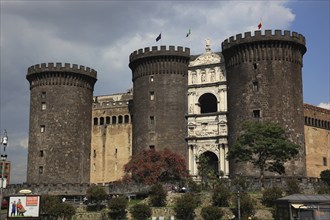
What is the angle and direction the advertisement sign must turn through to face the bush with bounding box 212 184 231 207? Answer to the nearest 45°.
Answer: approximately 90° to its left

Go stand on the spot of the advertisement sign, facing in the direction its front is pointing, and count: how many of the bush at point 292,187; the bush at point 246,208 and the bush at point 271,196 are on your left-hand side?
3

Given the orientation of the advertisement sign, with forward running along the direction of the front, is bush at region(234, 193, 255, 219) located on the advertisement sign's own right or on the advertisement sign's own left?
on the advertisement sign's own left

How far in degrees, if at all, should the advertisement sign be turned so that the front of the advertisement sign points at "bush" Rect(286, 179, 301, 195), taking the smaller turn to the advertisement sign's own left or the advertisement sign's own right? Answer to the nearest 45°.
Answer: approximately 90° to the advertisement sign's own left

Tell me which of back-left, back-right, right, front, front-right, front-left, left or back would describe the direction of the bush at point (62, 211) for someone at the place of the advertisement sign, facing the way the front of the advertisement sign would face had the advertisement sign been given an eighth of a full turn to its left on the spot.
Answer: left

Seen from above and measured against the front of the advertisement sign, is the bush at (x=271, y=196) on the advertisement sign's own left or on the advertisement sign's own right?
on the advertisement sign's own left

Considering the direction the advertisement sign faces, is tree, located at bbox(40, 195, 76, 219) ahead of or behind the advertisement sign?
behind

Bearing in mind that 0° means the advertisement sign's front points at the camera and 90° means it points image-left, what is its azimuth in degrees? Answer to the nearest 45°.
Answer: approximately 0°

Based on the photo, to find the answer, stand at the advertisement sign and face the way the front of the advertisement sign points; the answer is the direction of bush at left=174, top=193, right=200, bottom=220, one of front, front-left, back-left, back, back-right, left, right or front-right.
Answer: left

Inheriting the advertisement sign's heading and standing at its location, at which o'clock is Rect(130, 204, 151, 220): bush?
The bush is roughly at 9 o'clock from the advertisement sign.
